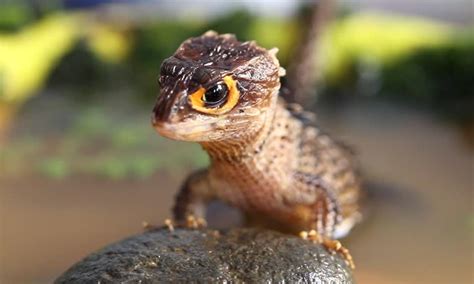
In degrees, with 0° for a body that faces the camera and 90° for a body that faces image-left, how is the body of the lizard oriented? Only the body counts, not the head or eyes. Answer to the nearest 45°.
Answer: approximately 45°
